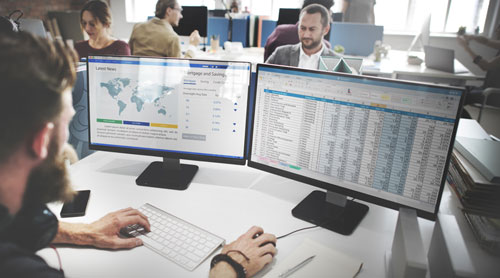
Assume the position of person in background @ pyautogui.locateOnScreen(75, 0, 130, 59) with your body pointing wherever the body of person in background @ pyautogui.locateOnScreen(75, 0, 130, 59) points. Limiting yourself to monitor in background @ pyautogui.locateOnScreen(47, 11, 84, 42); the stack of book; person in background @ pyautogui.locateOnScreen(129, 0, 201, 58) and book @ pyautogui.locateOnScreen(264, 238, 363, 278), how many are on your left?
2

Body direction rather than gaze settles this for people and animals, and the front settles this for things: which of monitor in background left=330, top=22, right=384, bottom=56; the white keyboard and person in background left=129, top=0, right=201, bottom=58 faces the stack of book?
the monitor in background

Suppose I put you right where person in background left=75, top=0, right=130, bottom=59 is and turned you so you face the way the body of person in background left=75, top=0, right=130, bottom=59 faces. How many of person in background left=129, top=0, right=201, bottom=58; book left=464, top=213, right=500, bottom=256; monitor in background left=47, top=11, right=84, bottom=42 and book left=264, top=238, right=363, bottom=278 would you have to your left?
2
